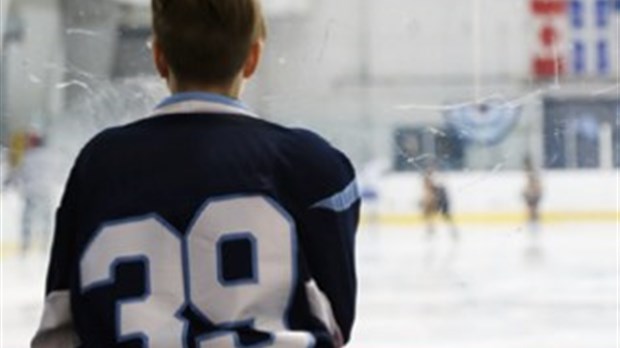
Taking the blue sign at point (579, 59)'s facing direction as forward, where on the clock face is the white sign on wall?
The white sign on wall is roughly at 2 o'clock from the blue sign.

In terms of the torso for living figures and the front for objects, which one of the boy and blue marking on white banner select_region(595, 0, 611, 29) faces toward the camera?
the blue marking on white banner

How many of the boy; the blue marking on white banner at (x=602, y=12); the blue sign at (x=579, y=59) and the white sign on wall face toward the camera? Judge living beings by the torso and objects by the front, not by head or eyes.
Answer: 3

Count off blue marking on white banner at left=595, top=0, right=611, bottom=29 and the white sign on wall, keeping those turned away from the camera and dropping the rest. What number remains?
0

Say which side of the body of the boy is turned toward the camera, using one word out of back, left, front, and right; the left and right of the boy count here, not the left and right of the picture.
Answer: back

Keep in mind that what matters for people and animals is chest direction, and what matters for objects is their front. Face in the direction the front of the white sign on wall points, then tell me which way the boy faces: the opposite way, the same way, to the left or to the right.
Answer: the opposite way

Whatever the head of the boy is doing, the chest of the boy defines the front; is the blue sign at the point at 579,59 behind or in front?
in front

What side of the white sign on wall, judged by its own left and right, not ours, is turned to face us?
front

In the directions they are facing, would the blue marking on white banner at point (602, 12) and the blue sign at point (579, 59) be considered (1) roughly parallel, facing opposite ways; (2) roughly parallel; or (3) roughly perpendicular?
roughly parallel

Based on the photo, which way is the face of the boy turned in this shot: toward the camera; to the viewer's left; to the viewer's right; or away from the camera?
away from the camera

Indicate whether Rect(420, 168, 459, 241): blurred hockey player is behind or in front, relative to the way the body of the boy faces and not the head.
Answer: in front

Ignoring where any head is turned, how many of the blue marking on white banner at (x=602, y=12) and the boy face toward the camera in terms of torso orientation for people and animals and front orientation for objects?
1
